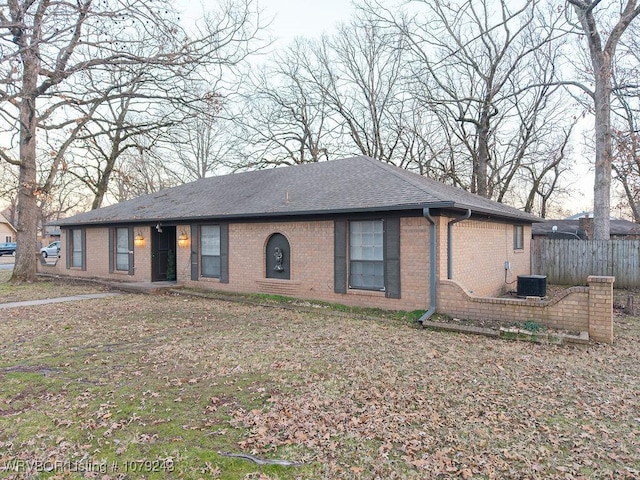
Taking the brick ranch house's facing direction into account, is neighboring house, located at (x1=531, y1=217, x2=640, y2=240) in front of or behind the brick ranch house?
behind

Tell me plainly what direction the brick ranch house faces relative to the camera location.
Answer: facing the viewer and to the left of the viewer

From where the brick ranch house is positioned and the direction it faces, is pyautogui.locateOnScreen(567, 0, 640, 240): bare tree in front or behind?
behind

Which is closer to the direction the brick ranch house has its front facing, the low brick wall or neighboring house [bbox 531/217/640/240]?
the low brick wall

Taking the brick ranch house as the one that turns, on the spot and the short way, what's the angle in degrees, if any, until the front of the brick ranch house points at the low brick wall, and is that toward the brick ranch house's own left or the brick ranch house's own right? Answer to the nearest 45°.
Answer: approximately 90° to the brick ranch house's own left

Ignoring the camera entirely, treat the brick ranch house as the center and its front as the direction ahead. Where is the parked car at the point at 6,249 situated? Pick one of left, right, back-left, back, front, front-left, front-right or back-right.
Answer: right

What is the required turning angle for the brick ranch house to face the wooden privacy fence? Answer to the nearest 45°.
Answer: approximately 135° to its left

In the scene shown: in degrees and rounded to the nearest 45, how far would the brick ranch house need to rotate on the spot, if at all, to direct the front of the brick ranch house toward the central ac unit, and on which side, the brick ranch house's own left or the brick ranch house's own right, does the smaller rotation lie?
approximately 135° to the brick ranch house's own left
